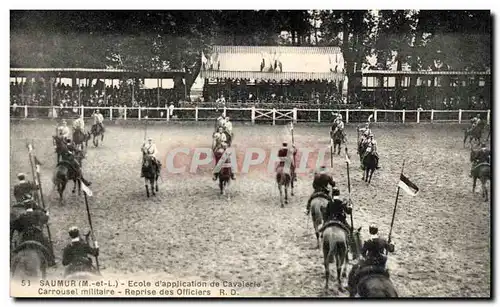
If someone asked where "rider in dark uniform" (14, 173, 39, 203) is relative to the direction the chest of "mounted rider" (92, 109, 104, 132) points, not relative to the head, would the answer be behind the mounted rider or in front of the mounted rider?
in front

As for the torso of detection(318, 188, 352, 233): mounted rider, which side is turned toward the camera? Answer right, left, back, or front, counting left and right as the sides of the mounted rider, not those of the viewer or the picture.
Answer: back

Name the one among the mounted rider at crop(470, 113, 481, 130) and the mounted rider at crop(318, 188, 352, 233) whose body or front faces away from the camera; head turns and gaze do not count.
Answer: the mounted rider at crop(318, 188, 352, 233)

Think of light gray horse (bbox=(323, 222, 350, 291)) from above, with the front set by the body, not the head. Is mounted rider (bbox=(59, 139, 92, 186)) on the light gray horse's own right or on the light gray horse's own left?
on the light gray horse's own left

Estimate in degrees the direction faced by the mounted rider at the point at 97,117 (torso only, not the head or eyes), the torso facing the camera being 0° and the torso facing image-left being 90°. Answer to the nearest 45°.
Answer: approximately 45°

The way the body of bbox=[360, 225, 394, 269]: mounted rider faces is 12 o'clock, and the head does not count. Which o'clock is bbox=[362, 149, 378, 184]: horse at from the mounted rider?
The horse is roughly at 12 o'clock from the mounted rider.

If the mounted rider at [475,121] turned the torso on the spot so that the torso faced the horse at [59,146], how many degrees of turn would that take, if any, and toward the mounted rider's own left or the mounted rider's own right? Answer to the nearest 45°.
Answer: approximately 45° to the mounted rider's own right

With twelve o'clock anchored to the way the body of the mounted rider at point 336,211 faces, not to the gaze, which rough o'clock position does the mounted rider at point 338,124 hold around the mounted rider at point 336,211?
the mounted rider at point 338,124 is roughly at 12 o'clock from the mounted rider at point 336,211.

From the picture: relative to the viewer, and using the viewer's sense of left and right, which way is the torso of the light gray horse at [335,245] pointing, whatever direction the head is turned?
facing away from the viewer

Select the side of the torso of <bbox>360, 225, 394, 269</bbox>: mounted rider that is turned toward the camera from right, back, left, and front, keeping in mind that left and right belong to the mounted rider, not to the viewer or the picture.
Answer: back

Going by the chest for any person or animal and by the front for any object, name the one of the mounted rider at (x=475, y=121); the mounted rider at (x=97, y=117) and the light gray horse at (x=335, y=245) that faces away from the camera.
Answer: the light gray horse
